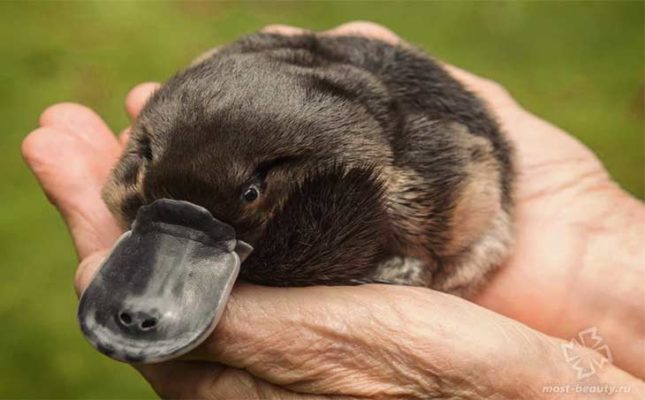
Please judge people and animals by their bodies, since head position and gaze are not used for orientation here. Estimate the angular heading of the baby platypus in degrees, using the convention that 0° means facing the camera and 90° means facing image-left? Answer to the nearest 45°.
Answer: approximately 45°
